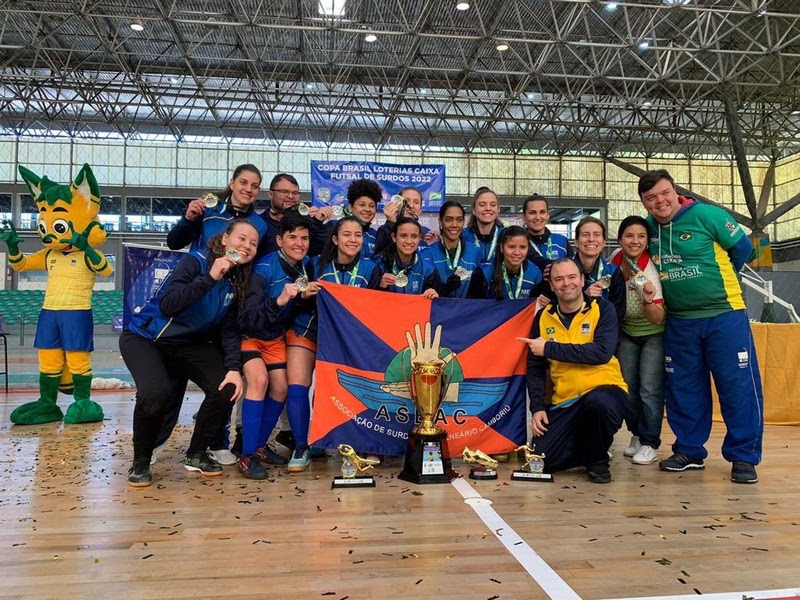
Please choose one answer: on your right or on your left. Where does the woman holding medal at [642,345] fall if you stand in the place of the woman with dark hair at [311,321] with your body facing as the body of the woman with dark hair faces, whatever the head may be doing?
on your left

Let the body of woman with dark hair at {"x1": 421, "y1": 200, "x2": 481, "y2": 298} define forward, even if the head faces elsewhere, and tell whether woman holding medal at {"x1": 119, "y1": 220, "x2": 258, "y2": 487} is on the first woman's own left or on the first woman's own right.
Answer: on the first woman's own right

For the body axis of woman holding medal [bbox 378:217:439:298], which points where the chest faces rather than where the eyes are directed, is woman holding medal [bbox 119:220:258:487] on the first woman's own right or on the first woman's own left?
on the first woman's own right

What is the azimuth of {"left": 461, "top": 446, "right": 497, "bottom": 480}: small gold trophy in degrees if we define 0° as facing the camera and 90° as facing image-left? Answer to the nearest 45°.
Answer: approximately 0°

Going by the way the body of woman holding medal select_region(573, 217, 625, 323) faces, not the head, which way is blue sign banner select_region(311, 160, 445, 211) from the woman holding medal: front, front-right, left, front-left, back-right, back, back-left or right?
back-right

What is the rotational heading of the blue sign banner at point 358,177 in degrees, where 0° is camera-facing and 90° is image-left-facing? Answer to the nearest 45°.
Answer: approximately 0°

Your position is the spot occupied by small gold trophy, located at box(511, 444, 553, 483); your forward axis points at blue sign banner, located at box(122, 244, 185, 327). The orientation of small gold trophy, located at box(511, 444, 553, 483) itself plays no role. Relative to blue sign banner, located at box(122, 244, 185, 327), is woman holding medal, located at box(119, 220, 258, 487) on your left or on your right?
left
